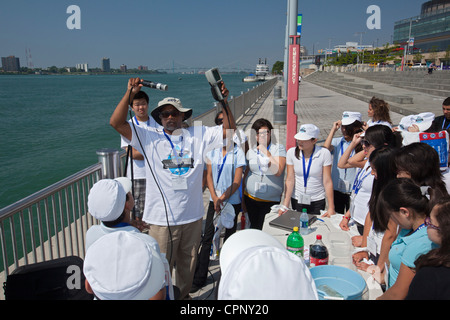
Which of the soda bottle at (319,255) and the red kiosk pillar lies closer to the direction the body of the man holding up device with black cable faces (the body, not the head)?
the soda bottle

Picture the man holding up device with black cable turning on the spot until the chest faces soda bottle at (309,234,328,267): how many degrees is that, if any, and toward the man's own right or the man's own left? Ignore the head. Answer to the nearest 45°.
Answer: approximately 45° to the man's own left

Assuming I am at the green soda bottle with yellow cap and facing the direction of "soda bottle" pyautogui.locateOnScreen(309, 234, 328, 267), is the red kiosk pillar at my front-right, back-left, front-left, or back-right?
back-left

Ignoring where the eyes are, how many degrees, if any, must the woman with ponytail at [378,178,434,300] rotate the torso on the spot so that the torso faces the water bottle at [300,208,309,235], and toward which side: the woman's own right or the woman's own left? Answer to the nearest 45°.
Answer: approximately 45° to the woman's own right

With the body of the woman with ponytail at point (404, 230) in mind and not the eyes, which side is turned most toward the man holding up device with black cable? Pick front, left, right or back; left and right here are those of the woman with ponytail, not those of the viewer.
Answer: front

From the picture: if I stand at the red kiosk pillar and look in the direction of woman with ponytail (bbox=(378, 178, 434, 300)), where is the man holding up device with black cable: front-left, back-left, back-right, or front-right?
front-right

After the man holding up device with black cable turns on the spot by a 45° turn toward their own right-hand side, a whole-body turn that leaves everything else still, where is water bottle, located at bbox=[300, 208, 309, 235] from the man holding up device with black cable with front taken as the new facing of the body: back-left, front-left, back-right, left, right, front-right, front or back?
back-left

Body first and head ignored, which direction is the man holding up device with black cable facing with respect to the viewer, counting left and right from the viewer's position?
facing the viewer

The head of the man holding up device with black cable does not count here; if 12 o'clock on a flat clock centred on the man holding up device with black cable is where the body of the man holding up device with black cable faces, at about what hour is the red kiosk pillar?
The red kiosk pillar is roughly at 7 o'clock from the man holding up device with black cable.

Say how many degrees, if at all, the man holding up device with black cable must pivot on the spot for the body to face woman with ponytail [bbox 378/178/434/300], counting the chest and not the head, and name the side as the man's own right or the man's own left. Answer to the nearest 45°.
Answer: approximately 45° to the man's own left

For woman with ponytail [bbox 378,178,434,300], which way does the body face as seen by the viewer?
to the viewer's left

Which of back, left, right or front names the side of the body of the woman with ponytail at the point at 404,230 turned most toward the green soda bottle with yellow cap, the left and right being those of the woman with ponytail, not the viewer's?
front

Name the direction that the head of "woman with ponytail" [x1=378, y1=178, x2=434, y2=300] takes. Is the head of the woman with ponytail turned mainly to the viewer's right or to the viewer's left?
to the viewer's left
